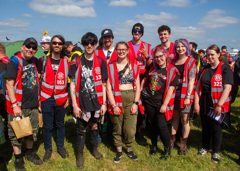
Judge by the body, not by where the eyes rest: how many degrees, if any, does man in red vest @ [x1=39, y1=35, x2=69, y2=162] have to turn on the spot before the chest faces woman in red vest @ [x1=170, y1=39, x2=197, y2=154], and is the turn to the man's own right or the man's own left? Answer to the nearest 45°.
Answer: approximately 90° to the man's own left

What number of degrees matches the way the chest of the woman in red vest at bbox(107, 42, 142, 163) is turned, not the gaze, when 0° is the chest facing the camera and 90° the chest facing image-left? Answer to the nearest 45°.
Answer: approximately 0°

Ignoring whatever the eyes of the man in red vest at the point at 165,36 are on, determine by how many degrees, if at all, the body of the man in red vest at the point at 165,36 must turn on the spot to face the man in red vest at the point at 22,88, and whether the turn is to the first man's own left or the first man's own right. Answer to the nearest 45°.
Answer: approximately 45° to the first man's own right

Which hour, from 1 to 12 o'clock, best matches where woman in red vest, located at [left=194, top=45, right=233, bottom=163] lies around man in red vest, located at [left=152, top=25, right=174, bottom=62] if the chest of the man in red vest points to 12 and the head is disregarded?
The woman in red vest is roughly at 10 o'clock from the man in red vest.

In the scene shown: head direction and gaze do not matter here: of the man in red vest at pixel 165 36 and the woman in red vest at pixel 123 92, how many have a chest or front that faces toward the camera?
2
